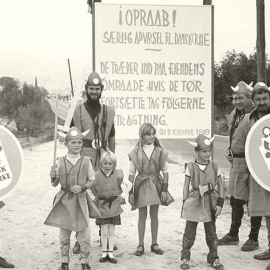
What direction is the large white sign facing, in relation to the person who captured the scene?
facing the viewer

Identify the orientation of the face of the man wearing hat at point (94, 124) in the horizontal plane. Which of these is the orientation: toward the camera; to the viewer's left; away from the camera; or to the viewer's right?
toward the camera

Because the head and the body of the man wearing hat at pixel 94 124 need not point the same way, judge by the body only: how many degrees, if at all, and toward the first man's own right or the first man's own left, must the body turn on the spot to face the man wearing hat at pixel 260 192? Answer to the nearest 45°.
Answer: approximately 90° to the first man's own left

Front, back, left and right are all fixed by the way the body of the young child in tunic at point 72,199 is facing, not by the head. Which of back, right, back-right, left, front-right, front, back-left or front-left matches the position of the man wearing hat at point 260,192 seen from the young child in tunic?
left

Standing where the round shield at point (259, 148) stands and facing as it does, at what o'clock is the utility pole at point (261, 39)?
The utility pole is roughly at 6 o'clock from the round shield.

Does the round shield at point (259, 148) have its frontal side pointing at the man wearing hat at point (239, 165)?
no

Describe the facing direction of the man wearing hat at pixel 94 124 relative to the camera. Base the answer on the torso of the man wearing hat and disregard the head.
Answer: toward the camera

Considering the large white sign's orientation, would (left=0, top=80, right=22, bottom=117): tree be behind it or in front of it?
behind

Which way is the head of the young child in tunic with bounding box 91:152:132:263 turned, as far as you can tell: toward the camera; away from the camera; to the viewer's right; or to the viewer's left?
toward the camera

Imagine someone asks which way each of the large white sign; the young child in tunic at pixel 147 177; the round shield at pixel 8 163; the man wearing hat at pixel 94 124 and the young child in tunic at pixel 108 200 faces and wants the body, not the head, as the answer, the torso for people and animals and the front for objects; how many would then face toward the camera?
5

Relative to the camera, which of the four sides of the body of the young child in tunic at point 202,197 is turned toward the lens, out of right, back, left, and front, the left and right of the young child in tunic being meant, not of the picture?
front

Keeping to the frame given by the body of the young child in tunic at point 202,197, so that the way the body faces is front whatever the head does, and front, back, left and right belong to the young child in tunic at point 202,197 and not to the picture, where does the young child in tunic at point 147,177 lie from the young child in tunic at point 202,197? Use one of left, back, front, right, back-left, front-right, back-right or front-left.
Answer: back-right

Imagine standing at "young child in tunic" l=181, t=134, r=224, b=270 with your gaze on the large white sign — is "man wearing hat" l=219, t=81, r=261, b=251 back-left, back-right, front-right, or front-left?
front-right

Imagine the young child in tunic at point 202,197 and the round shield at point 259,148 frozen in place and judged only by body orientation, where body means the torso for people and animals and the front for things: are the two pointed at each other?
no

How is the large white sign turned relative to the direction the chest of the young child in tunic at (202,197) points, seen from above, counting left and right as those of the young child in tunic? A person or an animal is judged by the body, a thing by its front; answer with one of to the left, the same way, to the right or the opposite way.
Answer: the same way

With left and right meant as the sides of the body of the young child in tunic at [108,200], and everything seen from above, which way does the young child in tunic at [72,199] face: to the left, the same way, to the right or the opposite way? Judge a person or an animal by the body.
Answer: the same way

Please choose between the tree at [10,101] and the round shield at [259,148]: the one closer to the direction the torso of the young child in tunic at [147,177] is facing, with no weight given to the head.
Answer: the round shield

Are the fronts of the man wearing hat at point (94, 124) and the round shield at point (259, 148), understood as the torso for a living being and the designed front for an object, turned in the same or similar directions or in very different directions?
same or similar directions

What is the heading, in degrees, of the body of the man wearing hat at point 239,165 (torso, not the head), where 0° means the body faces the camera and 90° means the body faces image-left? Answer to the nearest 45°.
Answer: approximately 45°
